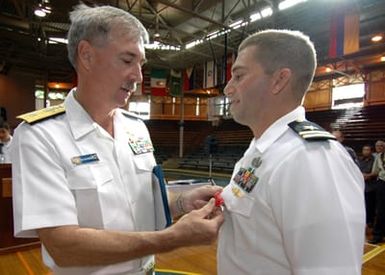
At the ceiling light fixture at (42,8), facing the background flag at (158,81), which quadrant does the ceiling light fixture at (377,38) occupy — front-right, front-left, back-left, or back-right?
front-right

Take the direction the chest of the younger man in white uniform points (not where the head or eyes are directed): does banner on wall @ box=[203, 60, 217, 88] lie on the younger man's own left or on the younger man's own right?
on the younger man's own right

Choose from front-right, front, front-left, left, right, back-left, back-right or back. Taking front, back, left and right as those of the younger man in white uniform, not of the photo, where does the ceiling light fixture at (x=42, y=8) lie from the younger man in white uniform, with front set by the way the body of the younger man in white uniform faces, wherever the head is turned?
front-right

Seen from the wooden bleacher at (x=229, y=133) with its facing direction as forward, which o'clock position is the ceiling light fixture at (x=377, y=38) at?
The ceiling light fixture is roughly at 10 o'clock from the wooden bleacher.

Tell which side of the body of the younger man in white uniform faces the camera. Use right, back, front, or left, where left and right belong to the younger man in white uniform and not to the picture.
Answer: left

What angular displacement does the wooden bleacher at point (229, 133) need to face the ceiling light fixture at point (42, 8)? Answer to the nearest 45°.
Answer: approximately 45° to its right

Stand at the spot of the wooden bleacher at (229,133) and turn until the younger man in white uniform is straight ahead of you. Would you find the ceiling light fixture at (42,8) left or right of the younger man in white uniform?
right

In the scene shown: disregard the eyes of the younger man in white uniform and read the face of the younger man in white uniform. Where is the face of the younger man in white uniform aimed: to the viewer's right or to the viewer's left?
to the viewer's left

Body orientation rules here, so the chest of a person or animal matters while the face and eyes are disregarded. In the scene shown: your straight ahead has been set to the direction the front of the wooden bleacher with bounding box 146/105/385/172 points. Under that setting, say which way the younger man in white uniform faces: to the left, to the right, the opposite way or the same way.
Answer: to the right

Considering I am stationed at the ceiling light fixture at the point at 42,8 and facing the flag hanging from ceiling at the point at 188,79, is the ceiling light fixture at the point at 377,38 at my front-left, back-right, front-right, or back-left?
front-right

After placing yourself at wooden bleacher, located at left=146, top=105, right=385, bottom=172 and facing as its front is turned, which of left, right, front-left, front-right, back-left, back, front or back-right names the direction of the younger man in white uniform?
front

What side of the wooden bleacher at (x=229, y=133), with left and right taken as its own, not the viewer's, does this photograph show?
front

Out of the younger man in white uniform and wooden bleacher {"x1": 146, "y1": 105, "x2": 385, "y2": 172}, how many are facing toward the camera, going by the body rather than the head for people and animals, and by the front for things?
1
